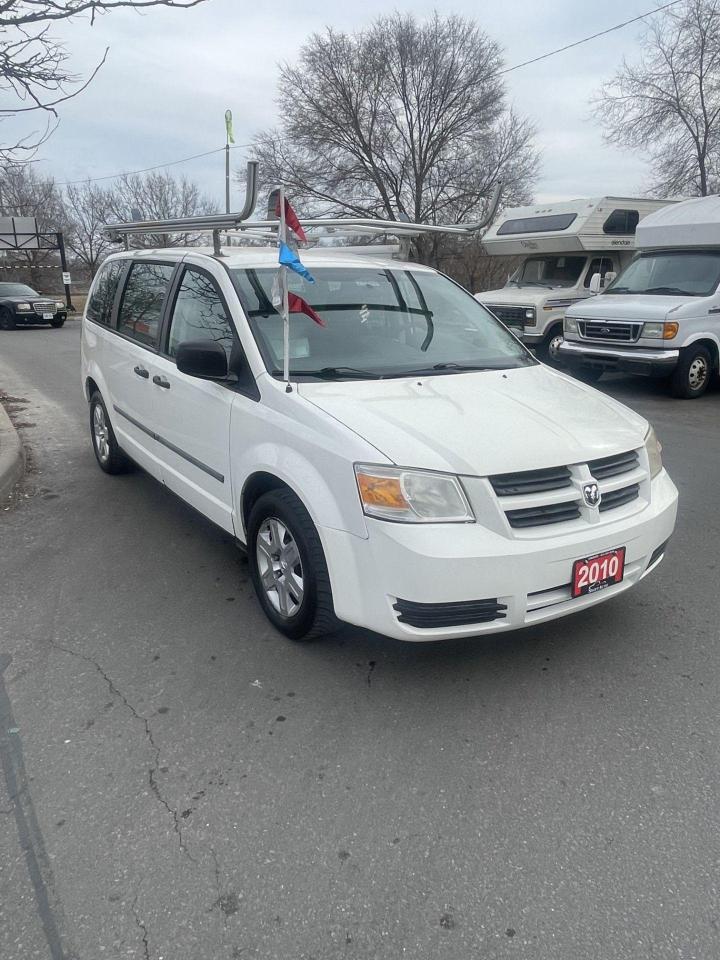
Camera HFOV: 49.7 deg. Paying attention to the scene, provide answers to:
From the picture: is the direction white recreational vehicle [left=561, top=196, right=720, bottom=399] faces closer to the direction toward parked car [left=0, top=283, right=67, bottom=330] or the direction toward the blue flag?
the blue flag

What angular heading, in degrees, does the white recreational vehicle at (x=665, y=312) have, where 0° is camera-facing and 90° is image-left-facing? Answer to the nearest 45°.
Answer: approximately 45°

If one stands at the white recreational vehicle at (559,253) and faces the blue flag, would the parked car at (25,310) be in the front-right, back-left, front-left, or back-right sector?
back-right

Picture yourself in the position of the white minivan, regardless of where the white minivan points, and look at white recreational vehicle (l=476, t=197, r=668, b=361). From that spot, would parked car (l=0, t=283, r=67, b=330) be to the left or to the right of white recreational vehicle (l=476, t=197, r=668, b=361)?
left

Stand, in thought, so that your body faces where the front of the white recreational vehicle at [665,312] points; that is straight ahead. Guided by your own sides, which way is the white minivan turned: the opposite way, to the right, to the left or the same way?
to the left

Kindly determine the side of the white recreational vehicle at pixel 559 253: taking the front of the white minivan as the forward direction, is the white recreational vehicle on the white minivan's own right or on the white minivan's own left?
on the white minivan's own left

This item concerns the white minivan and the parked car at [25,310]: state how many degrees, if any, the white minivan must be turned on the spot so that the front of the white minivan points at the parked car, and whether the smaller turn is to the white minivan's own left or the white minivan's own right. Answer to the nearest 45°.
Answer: approximately 180°

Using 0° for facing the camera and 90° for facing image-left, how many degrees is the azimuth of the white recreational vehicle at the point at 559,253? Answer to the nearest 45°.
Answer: approximately 45°
